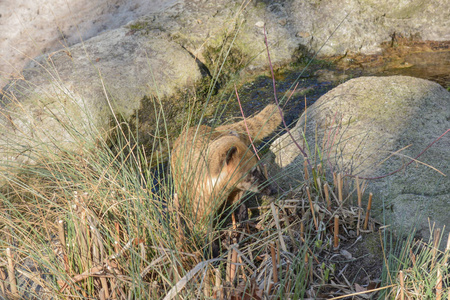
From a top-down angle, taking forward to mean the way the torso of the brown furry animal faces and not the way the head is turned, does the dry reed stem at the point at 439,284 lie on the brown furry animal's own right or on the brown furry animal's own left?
on the brown furry animal's own left

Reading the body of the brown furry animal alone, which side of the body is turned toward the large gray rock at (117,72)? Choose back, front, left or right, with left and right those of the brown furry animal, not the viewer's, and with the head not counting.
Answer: back

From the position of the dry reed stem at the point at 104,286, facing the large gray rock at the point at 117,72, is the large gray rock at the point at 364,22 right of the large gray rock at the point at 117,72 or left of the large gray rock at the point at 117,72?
right

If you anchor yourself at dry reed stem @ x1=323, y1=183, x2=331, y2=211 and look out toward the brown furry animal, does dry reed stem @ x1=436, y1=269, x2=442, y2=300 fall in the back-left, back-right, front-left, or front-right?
back-left
